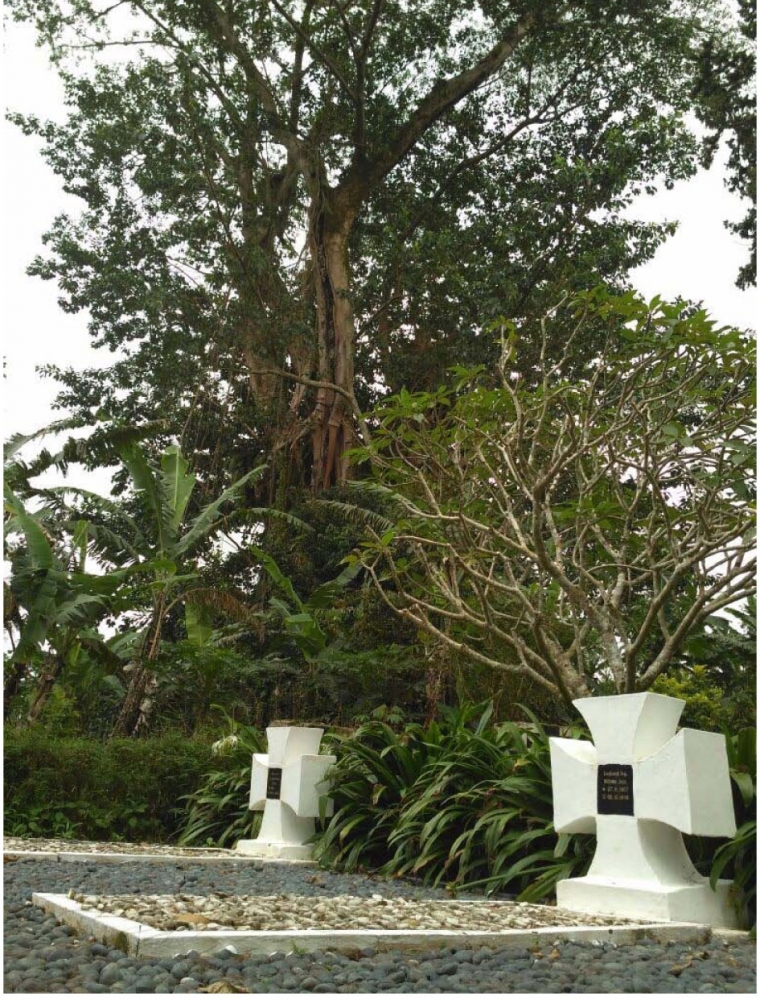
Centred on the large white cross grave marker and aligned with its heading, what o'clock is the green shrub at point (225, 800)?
The green shrub is roughly at 3 o'clock from the large white cross grave marker.

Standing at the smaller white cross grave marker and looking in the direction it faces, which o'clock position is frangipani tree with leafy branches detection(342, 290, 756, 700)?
The frangipani tree with leafy branches is roughly at 9 o'clock from the smaller white cross grave marker.

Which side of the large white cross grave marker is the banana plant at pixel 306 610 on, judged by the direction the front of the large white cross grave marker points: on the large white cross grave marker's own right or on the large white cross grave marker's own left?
on the large white cross grave marker's own right

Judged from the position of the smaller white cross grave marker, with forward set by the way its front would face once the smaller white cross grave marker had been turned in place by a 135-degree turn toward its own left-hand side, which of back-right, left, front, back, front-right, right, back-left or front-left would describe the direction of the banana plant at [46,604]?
back-left

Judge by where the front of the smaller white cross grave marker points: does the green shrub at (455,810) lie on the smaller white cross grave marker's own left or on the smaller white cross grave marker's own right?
on the smaller white cross grave marker's own left

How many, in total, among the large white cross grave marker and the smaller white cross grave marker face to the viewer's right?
0

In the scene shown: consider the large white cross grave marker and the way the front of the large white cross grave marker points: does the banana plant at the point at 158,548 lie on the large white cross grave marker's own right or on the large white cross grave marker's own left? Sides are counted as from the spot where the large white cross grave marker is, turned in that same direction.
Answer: on the large white cross grave marker's own right

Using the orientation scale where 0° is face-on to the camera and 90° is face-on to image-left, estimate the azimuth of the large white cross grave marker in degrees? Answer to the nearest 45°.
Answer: approximately 45°
